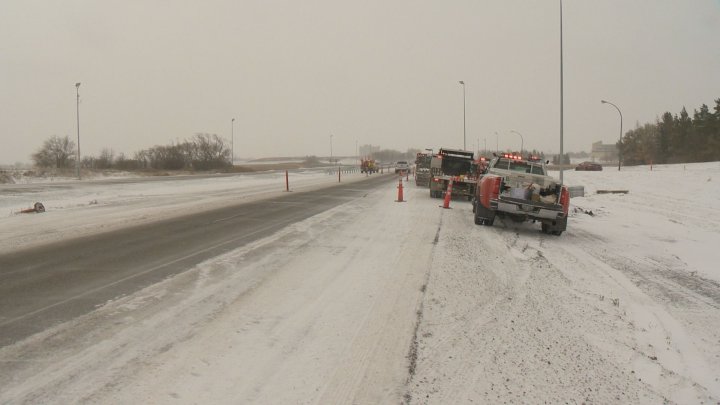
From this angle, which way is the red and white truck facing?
away from the camera

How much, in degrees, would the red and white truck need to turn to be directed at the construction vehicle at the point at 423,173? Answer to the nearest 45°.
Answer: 0° — it already faces it
